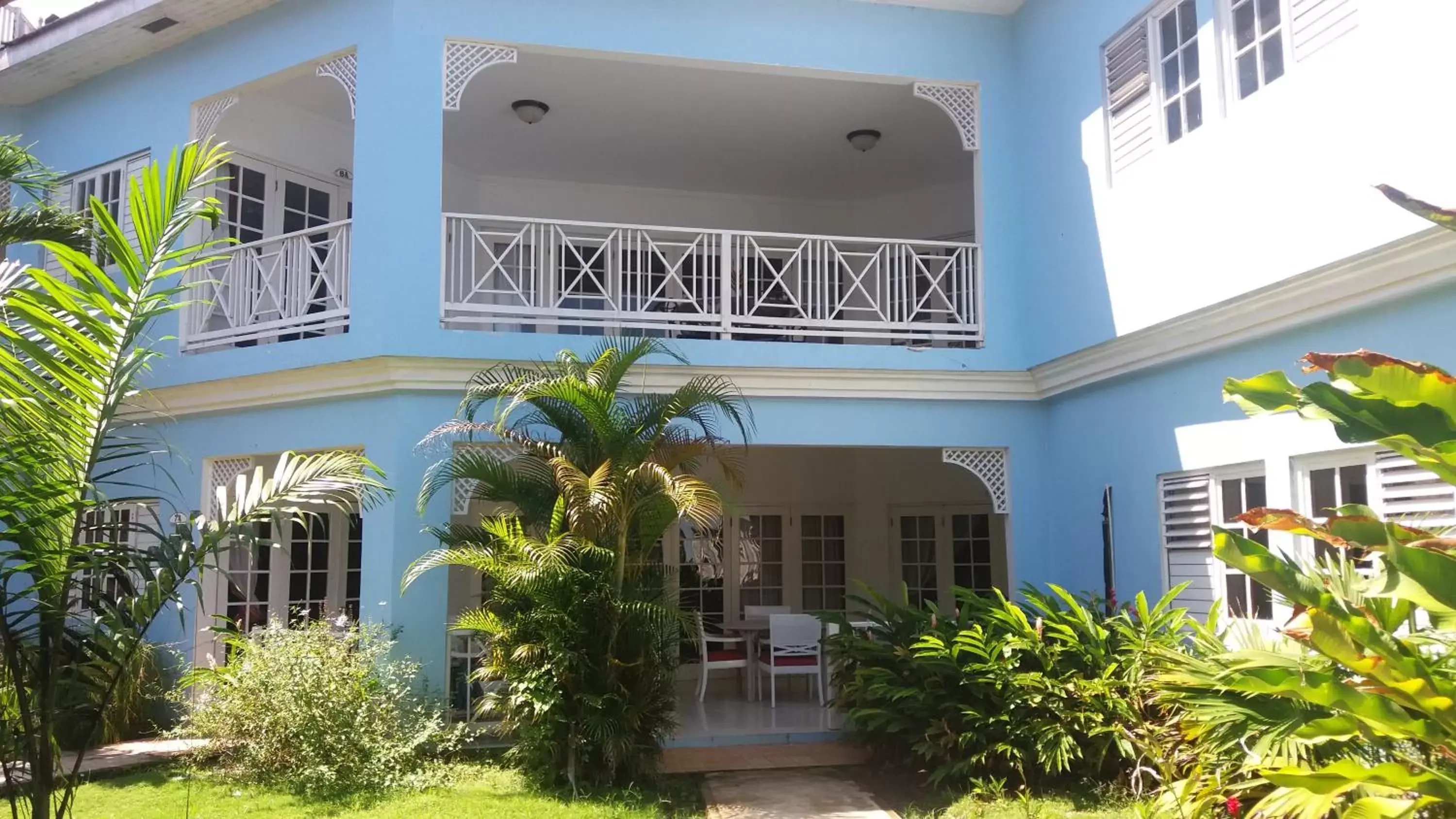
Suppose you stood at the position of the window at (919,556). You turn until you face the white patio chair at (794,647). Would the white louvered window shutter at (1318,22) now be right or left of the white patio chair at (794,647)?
left

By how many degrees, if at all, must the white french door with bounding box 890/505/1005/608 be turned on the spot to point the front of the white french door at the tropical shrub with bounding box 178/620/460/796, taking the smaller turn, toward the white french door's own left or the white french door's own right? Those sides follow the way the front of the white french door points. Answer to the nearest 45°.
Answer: approximately 45° to the white french door's own right

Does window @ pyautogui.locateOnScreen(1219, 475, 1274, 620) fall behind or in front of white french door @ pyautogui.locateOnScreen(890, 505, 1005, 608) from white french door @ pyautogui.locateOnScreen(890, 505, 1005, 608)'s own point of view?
in front

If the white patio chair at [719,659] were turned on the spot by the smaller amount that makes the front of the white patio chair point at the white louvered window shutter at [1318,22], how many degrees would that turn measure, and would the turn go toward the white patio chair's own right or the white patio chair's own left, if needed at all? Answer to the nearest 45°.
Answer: approximately 45° to the white patio chair's own right

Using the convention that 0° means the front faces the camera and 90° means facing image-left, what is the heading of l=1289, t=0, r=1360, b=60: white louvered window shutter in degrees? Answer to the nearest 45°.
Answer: approximately 45°

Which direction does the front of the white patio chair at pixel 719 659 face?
to the viewer's right
